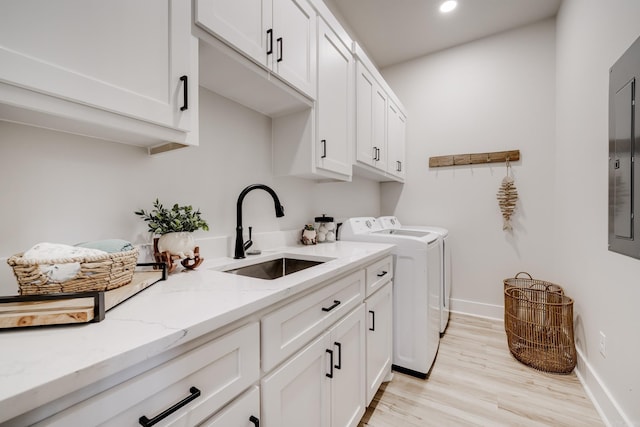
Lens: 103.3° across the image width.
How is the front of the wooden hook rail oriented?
toward the camera

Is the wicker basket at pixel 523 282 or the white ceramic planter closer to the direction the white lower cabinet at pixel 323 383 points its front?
the wicker basket

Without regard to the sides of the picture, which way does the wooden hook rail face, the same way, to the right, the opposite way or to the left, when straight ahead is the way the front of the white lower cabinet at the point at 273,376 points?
to the right

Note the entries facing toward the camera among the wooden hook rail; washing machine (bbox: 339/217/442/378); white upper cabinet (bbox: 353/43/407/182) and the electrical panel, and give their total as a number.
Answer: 1

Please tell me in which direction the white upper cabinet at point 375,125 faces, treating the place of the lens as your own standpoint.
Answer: facing to the right of the viewer

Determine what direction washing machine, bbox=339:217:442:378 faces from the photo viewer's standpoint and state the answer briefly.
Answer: facing to the right of the viewer

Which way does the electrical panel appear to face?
to the viewer's left

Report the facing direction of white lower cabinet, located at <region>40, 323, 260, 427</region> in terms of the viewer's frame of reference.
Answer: facing the viewer and to the right of the viewer

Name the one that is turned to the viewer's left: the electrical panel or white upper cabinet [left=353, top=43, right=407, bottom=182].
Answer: the electrical panel

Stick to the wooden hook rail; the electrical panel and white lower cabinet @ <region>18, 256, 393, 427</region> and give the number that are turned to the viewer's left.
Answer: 1

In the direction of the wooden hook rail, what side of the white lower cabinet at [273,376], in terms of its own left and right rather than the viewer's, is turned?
left

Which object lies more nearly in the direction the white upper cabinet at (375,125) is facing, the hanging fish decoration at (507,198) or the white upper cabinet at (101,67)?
the hanging fish decoration

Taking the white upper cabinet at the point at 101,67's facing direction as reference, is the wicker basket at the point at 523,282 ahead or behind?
ahead

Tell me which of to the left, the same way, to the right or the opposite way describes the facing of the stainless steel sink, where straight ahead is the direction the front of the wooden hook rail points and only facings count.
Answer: to the left

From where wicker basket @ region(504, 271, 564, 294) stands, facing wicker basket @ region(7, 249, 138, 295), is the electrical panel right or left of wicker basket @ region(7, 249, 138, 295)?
left
